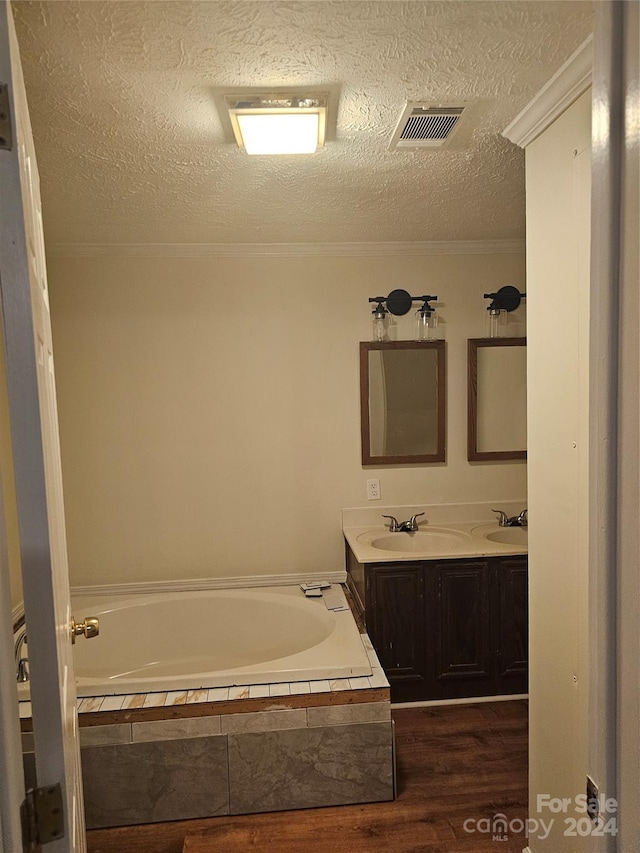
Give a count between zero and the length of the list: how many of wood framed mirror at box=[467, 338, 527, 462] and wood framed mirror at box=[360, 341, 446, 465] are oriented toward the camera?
2

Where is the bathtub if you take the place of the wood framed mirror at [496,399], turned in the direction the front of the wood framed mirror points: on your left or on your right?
on your right

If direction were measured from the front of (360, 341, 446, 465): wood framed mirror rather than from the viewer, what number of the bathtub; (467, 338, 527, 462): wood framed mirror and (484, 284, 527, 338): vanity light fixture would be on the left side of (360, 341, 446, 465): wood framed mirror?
2

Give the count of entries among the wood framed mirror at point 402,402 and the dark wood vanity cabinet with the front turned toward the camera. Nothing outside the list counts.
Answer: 2

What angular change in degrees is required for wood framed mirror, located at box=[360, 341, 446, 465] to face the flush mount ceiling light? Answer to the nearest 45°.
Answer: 0° — it already faces it
